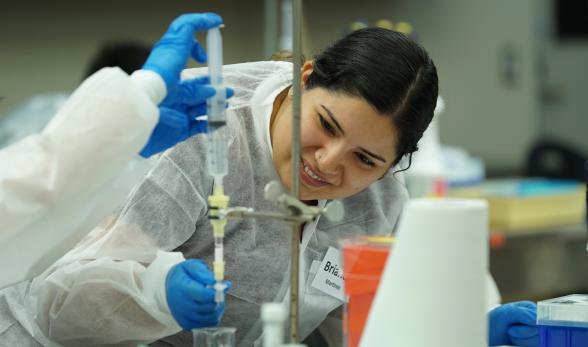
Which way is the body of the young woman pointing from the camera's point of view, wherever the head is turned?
toward the camera

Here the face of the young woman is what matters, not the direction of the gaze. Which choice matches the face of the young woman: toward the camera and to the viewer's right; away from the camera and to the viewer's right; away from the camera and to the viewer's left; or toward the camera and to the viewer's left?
toward the camera and to the viewer's left
